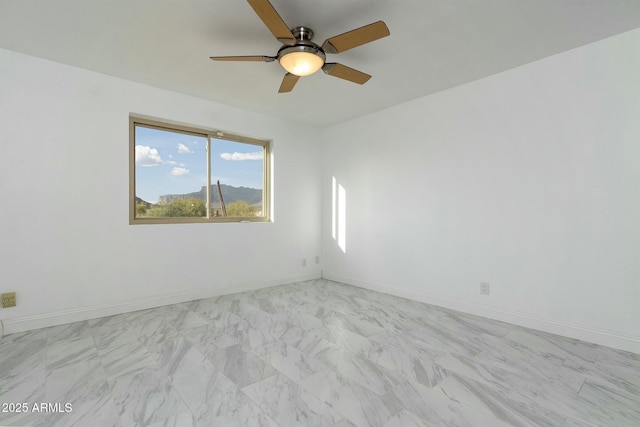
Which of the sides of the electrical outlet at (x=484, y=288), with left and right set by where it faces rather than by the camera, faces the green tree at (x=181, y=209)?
right

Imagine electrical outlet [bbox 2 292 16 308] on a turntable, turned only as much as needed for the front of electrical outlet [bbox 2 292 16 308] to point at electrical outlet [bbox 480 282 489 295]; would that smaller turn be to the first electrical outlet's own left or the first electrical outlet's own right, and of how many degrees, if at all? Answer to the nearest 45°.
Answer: approximately 45° to the first electrical outlet's own left

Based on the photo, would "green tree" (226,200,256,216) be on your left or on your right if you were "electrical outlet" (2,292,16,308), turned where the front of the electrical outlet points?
on your left

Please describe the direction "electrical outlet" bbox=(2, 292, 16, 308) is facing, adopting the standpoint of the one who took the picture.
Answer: facing the viewer

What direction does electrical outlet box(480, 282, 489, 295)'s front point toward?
toward the camera

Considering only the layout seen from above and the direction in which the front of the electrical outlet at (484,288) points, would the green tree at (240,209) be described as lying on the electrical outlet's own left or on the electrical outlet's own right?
on the electrical outlet's own right

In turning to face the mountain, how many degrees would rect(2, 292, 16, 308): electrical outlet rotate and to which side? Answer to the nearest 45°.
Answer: approximately 90° to its left

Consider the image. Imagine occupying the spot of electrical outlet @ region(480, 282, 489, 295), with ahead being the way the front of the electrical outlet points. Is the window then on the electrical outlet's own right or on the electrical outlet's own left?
on the electrical outlet's own right

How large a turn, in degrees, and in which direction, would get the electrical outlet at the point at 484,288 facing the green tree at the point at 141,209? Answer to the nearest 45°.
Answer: approximately 45° to its right

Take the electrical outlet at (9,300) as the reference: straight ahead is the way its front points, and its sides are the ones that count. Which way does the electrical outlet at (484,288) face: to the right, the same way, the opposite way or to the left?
to the right
